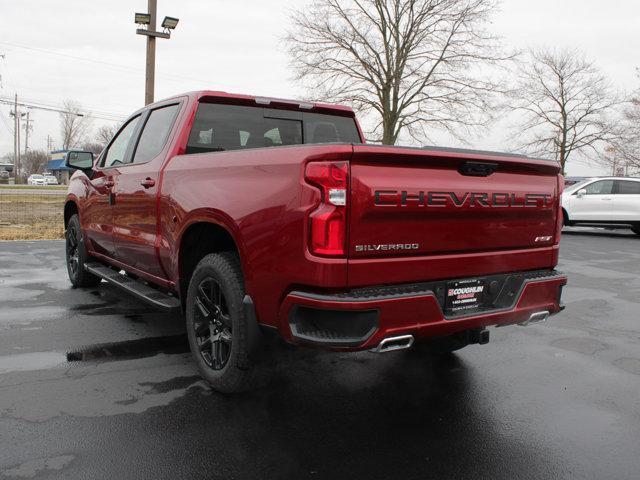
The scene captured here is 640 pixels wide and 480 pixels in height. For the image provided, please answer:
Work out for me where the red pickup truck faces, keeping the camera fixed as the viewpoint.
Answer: facing away from the viewer and to the left of the viewer

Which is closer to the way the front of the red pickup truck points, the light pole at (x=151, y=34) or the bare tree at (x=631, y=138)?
the light pole

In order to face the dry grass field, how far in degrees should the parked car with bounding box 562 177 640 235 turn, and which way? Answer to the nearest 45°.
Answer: approximately 45° to its left

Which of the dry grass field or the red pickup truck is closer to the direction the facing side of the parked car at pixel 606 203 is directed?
the dry grass field

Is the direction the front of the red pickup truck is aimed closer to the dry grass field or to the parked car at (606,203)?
the dry grass field

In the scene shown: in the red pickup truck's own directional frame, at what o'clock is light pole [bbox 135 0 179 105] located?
The light pole is roughly at 1 o'clock from the red pickup truck.

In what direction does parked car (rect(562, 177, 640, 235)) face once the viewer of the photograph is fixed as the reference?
facing to the left of the viewer

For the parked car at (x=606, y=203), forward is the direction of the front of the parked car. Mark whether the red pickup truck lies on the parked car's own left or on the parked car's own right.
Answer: on the parked car's own left

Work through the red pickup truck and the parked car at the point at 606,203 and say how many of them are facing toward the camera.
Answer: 0

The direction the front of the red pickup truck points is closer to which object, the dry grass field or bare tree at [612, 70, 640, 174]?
the dry grass field

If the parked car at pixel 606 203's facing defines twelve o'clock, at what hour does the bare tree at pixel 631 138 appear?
The bare tree is roughly at 3 o'clock from the parked car.

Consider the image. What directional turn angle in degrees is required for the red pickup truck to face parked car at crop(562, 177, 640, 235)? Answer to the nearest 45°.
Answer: approximately 90° to its right

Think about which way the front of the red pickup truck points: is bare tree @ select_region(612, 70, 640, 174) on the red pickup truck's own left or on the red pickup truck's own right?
on the red pickup truck's own right
